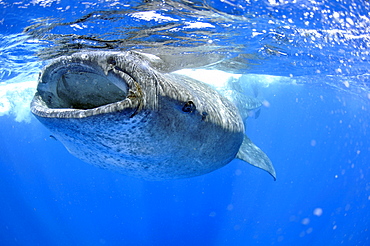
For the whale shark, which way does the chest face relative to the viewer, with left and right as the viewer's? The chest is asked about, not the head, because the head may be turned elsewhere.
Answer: facing the viewer and to the left of the viewer
